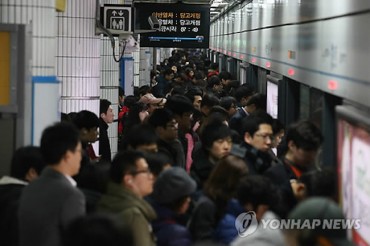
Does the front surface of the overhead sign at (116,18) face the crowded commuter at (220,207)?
yes

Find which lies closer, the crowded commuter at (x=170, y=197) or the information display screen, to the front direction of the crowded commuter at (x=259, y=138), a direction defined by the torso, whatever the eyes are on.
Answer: the crowded commuter

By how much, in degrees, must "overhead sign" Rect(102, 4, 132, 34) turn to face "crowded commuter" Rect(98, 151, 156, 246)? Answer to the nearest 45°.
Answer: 0° — it already faces them

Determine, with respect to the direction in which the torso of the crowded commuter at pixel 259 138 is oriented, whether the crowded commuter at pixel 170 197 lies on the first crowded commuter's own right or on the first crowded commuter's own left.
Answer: on the first crowded commuter's own right

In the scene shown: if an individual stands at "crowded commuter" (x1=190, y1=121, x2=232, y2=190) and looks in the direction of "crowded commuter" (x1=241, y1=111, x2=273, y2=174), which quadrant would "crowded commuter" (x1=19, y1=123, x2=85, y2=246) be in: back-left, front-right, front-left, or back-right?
back-right
